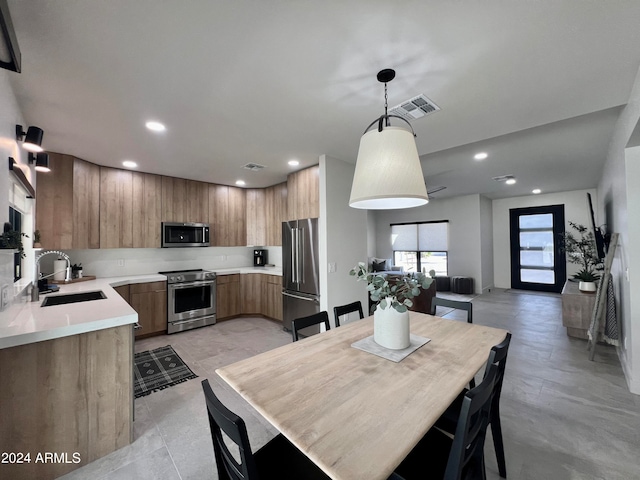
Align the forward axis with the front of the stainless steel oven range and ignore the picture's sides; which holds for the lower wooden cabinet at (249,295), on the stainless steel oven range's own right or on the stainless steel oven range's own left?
on the stainless steel oven range's own left

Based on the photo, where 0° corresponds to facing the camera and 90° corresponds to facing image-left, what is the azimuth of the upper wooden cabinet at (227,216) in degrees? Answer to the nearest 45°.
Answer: approximately 0°

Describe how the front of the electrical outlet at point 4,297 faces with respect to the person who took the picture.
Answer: facing the viewer and to the right of the viewer

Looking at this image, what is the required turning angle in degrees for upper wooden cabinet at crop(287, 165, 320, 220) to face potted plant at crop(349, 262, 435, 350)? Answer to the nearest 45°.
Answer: approximately 45° to its left

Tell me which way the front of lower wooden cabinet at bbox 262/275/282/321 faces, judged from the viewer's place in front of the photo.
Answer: facing the viewer and to the left of the viewer

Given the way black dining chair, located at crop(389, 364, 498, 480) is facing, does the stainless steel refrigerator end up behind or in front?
in front

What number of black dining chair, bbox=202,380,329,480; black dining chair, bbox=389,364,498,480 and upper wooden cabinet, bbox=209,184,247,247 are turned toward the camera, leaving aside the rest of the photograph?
1

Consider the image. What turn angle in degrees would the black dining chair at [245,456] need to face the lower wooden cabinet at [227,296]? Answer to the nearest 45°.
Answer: approximately 45° to its left

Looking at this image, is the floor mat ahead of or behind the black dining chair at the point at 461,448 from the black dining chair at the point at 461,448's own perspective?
ahead

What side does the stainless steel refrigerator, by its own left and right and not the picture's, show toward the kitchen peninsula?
front

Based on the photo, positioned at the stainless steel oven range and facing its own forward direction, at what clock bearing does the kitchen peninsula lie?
The kitchen peninsula is roughly at 2 o'clock from the stainless steel oven range.

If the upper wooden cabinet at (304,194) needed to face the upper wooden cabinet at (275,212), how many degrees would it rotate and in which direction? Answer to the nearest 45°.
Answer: approximately 90° to its right

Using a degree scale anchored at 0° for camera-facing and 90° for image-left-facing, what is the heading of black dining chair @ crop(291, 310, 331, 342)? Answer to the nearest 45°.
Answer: approximately 315°

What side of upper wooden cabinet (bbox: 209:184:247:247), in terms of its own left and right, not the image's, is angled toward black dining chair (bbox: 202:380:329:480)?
front

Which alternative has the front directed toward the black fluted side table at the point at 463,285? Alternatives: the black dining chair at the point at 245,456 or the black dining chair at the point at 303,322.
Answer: the black dining chair at the point at 245,456

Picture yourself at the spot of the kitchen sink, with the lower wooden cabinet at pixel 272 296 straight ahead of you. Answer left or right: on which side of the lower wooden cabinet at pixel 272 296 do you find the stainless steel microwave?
left

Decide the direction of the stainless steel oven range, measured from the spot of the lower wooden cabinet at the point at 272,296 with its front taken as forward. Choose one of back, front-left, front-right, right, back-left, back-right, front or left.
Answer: front-right

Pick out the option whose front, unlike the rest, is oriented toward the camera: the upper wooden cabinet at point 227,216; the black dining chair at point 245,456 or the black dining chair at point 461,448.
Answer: the upper wooden cabinet
